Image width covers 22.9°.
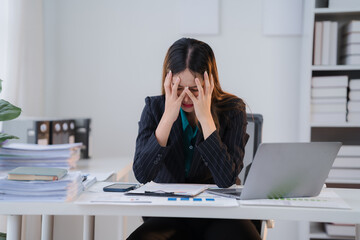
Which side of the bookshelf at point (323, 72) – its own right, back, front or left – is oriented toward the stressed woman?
front

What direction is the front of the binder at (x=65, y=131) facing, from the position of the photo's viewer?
facing the viewer

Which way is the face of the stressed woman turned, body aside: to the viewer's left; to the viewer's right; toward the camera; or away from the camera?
toward the camera

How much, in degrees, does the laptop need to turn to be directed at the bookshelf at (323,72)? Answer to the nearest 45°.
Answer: approximately 45° to its right

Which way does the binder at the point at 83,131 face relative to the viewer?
toward the camera

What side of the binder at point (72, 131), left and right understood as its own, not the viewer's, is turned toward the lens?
front

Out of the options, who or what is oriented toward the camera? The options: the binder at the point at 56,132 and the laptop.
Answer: the binder

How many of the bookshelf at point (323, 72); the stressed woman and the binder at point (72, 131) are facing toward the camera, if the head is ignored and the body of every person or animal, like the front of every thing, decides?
3

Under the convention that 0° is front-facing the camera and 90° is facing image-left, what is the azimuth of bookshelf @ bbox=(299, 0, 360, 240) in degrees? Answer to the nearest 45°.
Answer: approximately 0°

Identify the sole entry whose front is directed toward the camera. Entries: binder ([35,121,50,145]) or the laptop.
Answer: the binder
